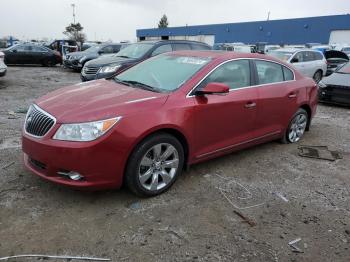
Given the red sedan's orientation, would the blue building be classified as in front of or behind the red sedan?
behind

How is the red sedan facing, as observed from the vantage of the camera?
facing the viewer and to the left of the viewer

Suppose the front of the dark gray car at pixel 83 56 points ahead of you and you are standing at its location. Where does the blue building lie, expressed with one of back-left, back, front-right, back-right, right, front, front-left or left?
back

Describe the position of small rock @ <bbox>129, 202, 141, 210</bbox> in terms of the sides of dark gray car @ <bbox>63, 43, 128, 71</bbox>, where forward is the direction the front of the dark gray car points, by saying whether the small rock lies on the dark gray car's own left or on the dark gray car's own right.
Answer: on the dark gray car's own left

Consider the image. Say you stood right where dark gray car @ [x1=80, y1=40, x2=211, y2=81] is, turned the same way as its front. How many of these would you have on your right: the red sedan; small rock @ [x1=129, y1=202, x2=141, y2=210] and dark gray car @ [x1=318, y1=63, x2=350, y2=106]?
0

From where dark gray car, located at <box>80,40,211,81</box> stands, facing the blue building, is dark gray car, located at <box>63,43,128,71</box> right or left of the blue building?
left

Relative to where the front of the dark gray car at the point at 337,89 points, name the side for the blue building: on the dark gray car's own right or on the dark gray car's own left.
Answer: on the dark gray car's own right

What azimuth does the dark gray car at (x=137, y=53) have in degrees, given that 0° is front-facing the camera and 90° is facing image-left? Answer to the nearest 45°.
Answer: approximately 45°

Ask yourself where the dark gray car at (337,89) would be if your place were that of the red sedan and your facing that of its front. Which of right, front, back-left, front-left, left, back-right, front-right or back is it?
back

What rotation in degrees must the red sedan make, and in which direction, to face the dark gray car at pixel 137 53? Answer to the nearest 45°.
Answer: approximately 135° to its right

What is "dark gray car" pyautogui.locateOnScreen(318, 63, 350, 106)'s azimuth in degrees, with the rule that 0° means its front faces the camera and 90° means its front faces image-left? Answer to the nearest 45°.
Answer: approximately 45°

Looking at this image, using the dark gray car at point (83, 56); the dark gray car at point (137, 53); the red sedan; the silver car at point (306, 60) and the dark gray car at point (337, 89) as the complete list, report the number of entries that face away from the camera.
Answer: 0

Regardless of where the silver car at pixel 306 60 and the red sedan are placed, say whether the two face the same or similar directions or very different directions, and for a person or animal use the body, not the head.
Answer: same or similar directions

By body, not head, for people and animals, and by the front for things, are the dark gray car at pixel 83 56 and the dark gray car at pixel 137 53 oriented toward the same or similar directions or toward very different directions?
same or similar directions

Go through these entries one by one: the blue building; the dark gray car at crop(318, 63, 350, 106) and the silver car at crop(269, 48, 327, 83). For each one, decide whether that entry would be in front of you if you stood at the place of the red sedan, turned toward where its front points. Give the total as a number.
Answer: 0
